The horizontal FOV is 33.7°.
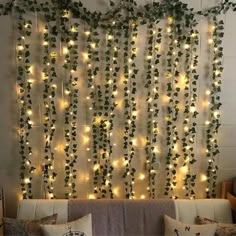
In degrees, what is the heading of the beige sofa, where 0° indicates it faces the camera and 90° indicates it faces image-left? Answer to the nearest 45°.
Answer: approximately 0°
